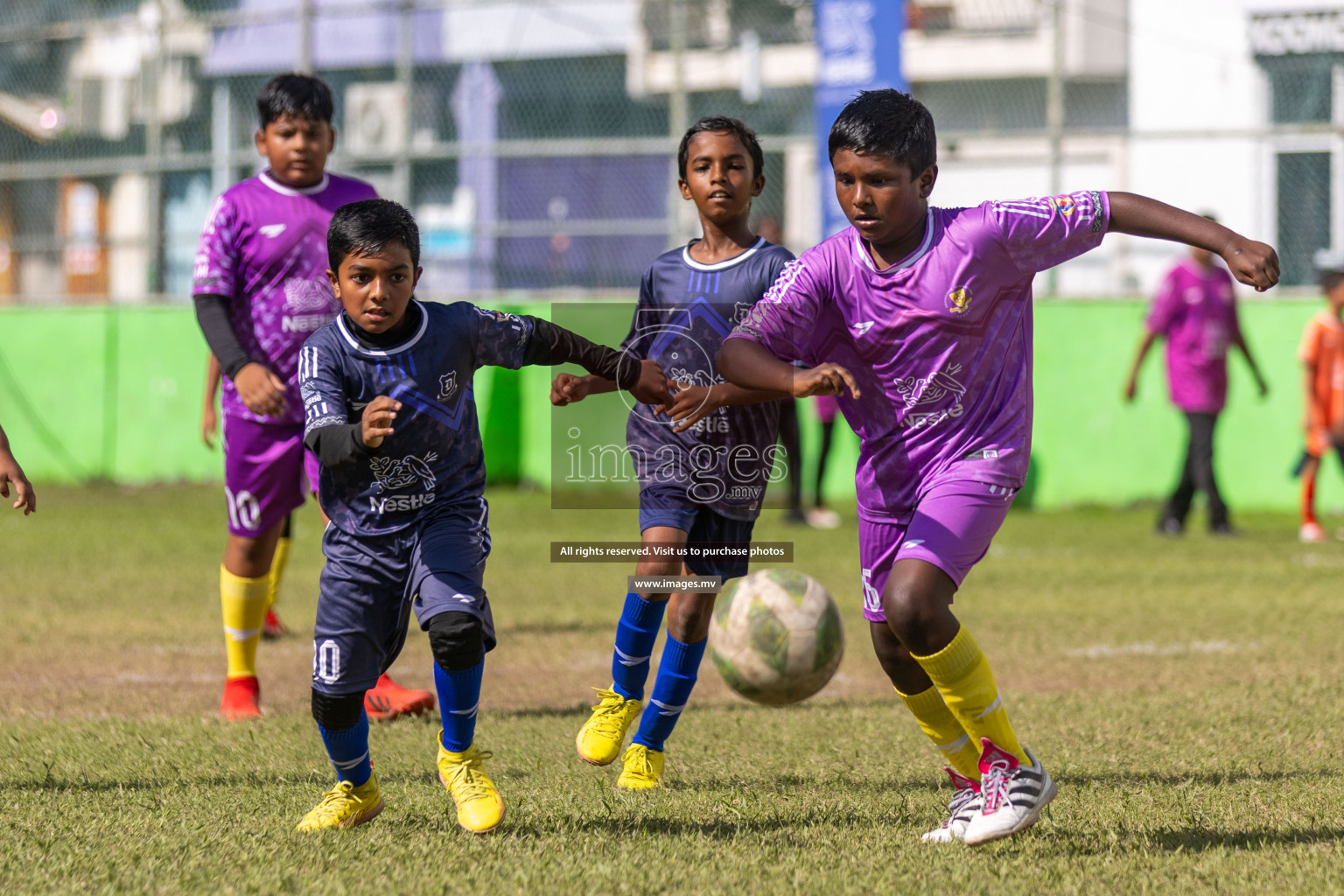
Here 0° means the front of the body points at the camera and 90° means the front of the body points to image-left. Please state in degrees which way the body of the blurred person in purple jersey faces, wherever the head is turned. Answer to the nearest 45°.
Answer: approximately 0°

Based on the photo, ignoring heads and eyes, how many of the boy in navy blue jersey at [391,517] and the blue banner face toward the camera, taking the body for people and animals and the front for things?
2

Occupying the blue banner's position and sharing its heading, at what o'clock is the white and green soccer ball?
The white and green soccer ball is roughly at 12 o'clock from the blue banner.

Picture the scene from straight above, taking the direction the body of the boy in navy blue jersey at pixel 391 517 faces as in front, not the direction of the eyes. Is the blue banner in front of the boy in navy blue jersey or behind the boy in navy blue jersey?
behind
